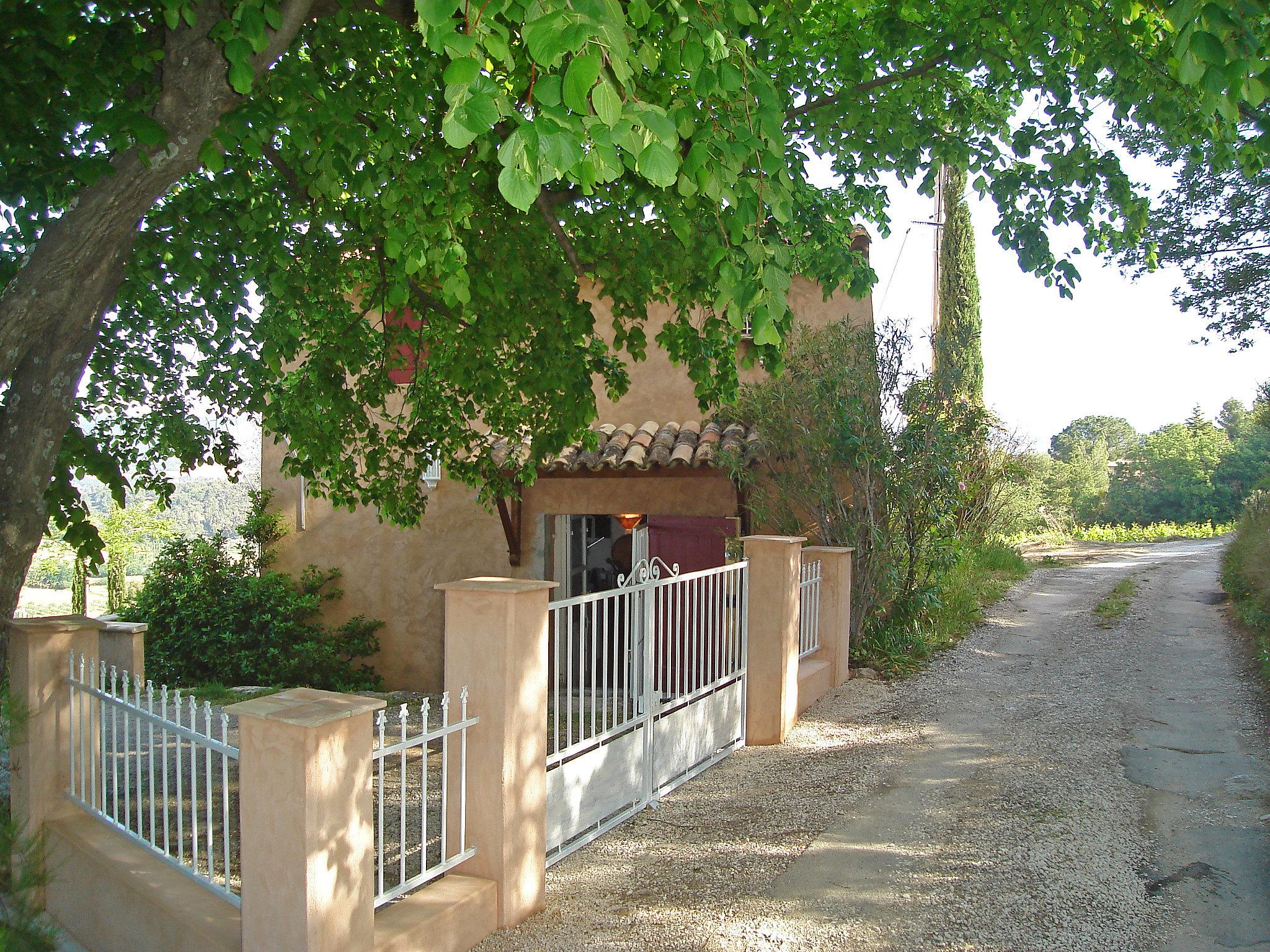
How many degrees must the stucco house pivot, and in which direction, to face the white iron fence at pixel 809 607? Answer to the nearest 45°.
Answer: approximately 45° to its left

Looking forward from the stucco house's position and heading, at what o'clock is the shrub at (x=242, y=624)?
The shrub is roughly at 3 o'clock from the stucco house.

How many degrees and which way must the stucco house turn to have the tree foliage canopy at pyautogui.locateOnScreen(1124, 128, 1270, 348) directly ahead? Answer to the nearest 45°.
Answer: approximately 90° to its left

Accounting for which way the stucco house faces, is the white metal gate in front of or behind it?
in front

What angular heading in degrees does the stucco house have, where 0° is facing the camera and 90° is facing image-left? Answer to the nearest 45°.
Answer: approximately 0°

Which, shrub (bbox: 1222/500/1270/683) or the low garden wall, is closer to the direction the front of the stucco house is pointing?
the low garden wall

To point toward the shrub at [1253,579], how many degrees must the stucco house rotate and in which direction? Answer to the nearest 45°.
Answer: approximately 90° to its left

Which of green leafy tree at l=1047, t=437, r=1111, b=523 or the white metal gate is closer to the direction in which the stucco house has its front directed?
the white metal gate

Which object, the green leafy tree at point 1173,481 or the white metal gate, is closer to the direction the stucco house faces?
the white metal gate
